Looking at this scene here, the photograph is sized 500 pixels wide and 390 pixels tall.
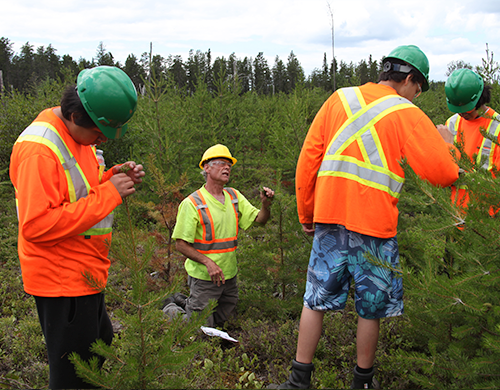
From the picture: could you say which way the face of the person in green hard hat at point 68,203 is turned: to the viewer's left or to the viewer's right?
to the viewer's right

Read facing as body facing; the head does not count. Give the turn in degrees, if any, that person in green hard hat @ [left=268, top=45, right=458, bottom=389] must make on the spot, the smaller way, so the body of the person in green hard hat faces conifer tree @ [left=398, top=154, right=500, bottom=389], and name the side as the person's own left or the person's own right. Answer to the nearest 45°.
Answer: approximately 90° to the person's own right

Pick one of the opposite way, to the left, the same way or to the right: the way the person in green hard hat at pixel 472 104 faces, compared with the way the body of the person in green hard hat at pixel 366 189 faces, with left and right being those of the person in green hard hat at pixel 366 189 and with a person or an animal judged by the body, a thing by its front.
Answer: the opposite way

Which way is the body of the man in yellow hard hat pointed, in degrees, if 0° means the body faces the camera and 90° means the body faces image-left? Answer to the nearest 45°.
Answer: approximately 315°

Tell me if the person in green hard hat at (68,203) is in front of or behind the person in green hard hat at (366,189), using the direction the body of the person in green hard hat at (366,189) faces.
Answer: behind

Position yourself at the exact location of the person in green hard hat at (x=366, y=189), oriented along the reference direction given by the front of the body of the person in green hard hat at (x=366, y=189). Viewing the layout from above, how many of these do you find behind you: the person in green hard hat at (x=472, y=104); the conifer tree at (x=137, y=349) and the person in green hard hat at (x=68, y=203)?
2

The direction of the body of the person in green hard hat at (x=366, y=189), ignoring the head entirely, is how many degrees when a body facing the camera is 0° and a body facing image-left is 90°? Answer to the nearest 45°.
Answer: approximately 225°

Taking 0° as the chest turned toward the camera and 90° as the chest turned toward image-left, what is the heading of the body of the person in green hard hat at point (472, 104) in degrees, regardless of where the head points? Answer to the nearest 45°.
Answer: approximately 45°

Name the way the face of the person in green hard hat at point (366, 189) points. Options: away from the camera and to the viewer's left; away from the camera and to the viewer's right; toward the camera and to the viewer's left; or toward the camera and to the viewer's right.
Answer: away from the camera and to the viewer's right
